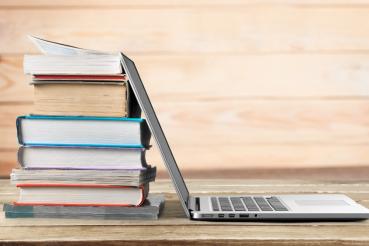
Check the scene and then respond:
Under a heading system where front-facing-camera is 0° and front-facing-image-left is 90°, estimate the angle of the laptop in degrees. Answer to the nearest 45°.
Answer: approximately 270°
